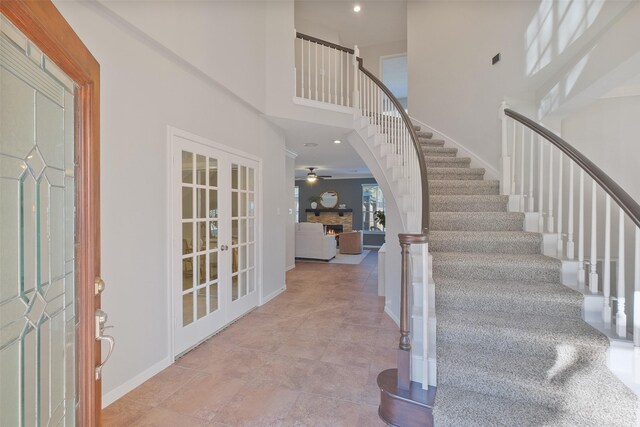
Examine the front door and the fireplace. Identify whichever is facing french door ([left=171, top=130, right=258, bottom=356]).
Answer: the fireplace

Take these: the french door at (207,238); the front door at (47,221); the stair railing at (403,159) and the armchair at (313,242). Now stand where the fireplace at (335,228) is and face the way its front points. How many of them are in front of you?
4

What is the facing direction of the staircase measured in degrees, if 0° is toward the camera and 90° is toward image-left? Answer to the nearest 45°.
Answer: approximately 0°

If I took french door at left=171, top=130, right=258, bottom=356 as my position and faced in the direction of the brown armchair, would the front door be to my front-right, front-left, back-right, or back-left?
back-right

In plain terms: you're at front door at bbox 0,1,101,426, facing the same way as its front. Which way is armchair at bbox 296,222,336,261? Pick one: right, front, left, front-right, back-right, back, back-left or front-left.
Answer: left

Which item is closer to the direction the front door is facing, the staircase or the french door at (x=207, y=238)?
the staircase

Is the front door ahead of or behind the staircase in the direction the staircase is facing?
ahead

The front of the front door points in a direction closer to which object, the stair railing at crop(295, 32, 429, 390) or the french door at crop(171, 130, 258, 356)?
the stair railing

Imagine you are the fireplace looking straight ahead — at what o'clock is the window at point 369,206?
The window is roughly at 9 o'clock from the fireplace.

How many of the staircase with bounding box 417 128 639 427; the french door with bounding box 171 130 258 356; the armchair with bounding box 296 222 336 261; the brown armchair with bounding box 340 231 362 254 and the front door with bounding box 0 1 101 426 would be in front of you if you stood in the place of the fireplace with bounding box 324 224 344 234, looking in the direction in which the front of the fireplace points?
5

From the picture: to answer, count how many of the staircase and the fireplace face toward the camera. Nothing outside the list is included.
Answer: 2

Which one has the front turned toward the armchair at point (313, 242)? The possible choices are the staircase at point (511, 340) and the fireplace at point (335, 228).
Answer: the fireplace

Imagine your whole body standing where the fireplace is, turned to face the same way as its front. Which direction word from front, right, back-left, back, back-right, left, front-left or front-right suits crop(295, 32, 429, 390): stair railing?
front

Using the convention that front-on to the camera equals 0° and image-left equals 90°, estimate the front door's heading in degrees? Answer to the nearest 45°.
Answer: approximately 315°

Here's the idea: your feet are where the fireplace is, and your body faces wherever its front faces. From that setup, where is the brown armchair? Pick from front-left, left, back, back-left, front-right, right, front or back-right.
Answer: front

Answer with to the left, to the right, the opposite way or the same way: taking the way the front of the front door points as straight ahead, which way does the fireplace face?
to the right
